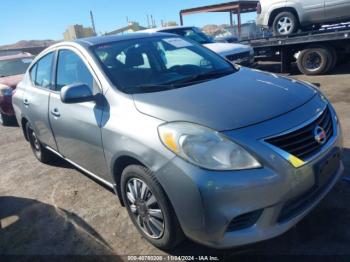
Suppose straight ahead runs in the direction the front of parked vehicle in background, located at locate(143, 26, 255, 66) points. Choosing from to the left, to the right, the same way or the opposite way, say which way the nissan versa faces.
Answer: the same way

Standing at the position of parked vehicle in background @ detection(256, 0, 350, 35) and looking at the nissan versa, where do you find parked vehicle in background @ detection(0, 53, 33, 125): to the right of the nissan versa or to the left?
right

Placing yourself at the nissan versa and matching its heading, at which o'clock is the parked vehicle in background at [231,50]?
The parked vehicle in background is roughly at 8 o'clock from the nissan versa.

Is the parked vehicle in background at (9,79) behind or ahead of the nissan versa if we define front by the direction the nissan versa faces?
behind

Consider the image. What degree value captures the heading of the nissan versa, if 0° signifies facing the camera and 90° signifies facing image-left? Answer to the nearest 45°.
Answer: approximately 315°

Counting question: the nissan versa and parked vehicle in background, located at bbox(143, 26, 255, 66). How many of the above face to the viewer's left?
0

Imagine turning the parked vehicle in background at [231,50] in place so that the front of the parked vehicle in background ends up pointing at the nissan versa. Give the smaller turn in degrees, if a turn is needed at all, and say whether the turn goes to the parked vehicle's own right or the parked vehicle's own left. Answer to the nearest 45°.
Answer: approximately 45° to the parked vehicle's own right

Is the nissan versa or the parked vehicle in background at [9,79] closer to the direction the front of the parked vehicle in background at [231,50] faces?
the nissan versa

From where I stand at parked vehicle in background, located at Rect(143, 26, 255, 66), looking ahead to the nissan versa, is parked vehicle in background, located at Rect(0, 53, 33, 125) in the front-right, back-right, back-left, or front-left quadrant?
front-right

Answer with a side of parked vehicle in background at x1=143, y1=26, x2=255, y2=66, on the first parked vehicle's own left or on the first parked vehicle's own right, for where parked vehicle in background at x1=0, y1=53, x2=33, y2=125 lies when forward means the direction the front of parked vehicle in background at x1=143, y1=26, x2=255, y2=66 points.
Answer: on the first parked vehicle's own right

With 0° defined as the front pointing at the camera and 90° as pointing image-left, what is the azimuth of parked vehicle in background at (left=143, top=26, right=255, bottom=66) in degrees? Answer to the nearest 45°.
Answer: approximately 315°
